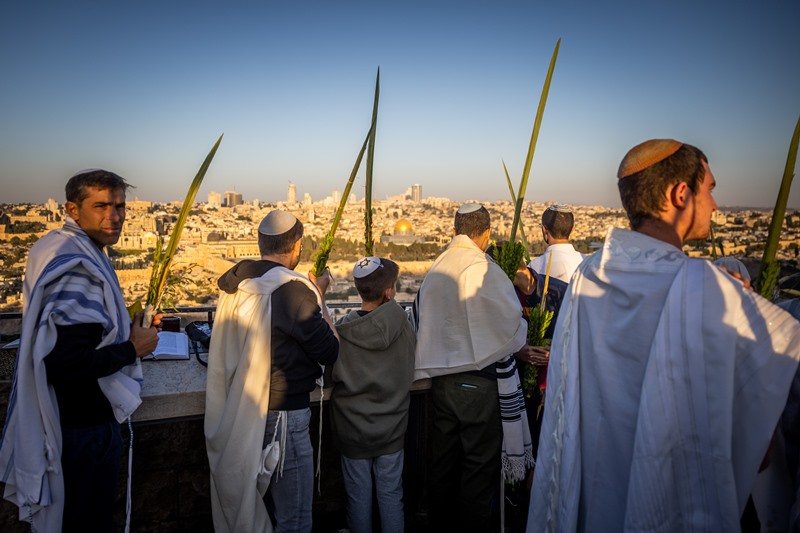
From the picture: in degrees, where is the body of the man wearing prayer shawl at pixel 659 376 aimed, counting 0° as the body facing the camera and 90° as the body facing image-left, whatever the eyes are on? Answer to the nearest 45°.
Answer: approximately 225°

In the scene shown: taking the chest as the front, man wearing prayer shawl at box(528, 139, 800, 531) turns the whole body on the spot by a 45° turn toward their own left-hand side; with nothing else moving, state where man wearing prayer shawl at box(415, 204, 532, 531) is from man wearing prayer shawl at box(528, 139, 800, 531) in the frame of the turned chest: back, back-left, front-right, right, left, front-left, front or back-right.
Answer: front-left

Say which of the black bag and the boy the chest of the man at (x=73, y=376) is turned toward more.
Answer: the boy

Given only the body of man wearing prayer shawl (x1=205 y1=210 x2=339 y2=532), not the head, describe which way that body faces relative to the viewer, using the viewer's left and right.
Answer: facing away from the viewer and to the right of the viewer

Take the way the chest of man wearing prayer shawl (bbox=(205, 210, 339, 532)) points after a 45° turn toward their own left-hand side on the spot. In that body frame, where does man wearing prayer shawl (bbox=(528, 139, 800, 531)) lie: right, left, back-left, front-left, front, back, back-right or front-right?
back-right

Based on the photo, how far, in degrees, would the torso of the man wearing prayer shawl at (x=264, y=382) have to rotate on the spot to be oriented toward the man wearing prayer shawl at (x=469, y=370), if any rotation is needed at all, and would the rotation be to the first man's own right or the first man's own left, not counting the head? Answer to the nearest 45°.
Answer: approximately 45° to the first man's own right

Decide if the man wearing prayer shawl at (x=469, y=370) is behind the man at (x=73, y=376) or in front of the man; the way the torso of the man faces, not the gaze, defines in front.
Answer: in front

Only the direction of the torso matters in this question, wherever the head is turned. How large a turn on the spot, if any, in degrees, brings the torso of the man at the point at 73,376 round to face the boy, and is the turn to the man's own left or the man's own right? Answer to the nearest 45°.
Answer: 0° — they already face them

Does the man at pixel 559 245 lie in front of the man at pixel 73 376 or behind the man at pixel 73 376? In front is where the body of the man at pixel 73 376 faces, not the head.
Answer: in front

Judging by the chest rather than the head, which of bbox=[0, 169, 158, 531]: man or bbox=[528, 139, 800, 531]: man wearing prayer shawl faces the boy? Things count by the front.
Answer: the man

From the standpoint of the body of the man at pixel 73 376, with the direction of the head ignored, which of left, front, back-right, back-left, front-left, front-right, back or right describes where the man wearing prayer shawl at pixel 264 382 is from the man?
front

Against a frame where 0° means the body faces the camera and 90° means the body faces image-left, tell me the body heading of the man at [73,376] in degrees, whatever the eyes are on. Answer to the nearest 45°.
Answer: approximately 270°
